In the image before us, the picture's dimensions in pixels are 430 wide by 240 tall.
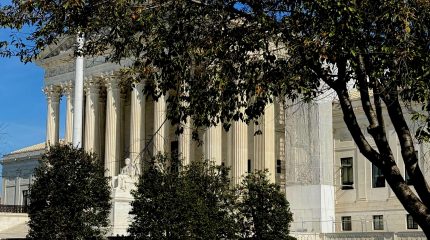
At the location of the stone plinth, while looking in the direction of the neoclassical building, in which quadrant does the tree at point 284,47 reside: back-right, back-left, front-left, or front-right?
back-right

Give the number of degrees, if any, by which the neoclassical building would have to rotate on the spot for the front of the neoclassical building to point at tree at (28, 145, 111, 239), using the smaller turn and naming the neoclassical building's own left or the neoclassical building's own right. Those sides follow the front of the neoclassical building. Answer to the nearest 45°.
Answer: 0° — it already faces it

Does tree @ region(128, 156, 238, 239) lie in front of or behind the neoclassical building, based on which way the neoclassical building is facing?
in front

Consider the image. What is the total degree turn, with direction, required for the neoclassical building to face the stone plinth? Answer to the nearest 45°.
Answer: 0° — it already faces it

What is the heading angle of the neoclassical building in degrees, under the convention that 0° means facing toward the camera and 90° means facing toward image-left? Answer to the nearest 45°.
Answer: approximately 45°

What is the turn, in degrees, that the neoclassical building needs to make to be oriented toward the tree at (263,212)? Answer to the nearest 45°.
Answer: approximately 45° to its left

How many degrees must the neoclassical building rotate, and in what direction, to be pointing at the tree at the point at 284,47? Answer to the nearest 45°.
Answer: approximately 45° to its left
